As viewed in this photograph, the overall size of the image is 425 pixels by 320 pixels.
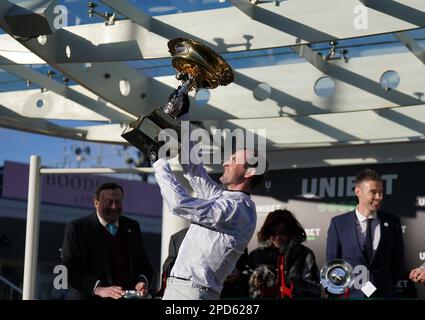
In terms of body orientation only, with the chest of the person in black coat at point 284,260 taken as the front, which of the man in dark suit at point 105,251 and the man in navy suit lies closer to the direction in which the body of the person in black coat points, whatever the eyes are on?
the man in dark suit

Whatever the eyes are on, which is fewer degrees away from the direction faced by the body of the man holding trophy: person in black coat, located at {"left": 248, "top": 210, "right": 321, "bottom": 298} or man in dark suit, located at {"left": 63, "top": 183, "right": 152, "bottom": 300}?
the man in dark suit

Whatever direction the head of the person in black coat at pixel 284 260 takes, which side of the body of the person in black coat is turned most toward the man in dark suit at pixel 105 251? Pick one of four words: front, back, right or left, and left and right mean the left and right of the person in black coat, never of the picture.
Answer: right

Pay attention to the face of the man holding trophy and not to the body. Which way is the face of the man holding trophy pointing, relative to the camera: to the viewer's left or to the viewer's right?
to the viewer's left

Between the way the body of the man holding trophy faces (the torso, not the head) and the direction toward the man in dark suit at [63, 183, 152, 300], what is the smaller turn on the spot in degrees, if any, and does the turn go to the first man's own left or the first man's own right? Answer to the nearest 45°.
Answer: approximately 90° to the first man's own right

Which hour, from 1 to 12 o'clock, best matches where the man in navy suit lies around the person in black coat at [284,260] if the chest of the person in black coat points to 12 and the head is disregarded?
The man in navy suit is roughly at 8 o'clock from the person in black coat.

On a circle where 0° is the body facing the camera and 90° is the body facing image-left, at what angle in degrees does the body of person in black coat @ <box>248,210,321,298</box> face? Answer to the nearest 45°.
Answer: approximately 0°
